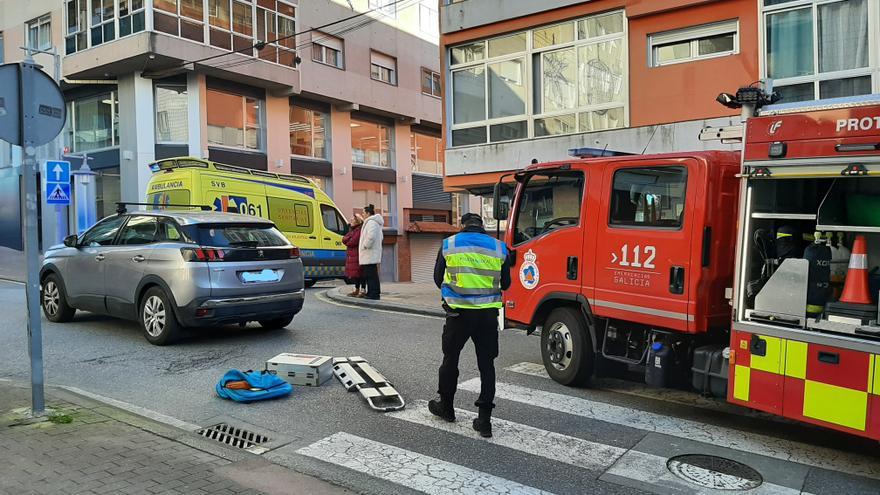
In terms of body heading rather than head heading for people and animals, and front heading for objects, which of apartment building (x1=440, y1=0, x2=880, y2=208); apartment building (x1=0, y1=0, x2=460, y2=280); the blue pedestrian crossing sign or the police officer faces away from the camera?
the police officer

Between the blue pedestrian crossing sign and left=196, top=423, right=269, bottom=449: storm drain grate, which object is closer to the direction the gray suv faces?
the blue pedestrian crossing sign

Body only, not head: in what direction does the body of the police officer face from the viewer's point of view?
away from the camera

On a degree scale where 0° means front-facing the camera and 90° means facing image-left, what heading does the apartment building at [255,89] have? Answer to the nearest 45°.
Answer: approximately 315°

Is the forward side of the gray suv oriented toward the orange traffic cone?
no

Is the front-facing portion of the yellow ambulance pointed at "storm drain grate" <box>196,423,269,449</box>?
no

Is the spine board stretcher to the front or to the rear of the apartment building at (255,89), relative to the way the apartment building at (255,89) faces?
to the front

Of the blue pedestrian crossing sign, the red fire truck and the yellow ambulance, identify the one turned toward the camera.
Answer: the blue pedestrian crossing sign

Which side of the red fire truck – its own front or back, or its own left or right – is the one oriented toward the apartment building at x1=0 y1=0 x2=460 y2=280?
front

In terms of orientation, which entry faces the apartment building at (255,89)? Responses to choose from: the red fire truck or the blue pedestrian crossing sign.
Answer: the red fire truck

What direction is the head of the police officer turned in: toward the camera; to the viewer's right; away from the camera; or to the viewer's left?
away from the camera

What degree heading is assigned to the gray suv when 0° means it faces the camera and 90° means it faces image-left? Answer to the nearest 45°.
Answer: approximately 135°

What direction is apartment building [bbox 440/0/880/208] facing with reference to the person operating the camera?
facing the viewer and to the left of the viewer

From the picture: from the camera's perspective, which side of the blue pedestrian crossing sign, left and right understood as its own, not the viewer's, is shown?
front

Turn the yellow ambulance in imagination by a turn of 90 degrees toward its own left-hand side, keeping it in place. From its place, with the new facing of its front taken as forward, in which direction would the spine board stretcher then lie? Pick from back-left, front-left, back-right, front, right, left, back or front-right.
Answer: back-left

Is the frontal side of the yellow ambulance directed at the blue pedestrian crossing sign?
no
